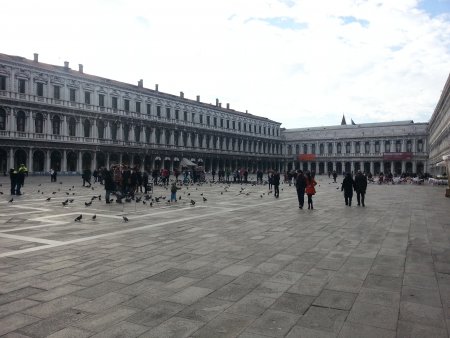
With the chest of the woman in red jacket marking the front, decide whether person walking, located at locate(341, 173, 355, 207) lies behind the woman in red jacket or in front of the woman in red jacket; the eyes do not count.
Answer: in front

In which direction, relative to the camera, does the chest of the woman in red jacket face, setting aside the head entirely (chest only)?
away from the camera

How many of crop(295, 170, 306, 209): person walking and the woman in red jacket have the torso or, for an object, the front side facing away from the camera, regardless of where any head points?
2

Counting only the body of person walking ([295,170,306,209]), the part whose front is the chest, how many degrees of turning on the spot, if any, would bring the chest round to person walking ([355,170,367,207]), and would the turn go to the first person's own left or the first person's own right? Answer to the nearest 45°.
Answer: approximately 45° to the first person's own right

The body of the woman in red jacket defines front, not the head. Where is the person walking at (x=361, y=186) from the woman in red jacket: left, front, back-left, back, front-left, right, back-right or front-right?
front-right

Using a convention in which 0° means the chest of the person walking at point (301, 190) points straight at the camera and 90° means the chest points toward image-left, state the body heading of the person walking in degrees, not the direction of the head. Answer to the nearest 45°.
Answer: approximately 180°

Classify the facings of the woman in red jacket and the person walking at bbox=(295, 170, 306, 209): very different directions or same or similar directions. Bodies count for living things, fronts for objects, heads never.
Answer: same or similar directions

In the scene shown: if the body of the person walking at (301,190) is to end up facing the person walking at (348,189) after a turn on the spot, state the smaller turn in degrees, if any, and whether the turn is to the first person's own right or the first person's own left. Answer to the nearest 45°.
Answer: approximately 45° to the first person's own right
